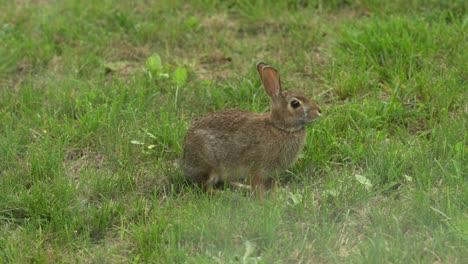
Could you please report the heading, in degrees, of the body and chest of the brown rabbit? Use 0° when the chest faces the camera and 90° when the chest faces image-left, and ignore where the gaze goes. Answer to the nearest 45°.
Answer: approximately 270°
